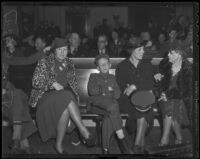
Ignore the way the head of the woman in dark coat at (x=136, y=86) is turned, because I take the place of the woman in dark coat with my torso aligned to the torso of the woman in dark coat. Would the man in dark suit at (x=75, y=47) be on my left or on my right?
on my right

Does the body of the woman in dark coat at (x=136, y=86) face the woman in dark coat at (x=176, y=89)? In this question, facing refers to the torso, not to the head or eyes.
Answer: no

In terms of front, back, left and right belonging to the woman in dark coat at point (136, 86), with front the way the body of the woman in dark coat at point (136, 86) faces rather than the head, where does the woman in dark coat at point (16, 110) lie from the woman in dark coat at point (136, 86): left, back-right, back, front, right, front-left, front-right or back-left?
right

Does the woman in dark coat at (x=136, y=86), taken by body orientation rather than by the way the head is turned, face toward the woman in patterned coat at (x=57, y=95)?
no

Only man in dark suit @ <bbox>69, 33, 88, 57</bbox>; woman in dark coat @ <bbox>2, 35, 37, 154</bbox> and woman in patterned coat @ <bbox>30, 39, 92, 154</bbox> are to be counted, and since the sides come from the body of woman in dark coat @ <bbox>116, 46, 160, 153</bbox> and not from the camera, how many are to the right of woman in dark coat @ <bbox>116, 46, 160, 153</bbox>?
3

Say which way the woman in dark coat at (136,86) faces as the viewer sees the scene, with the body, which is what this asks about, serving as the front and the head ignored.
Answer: toward the camera
